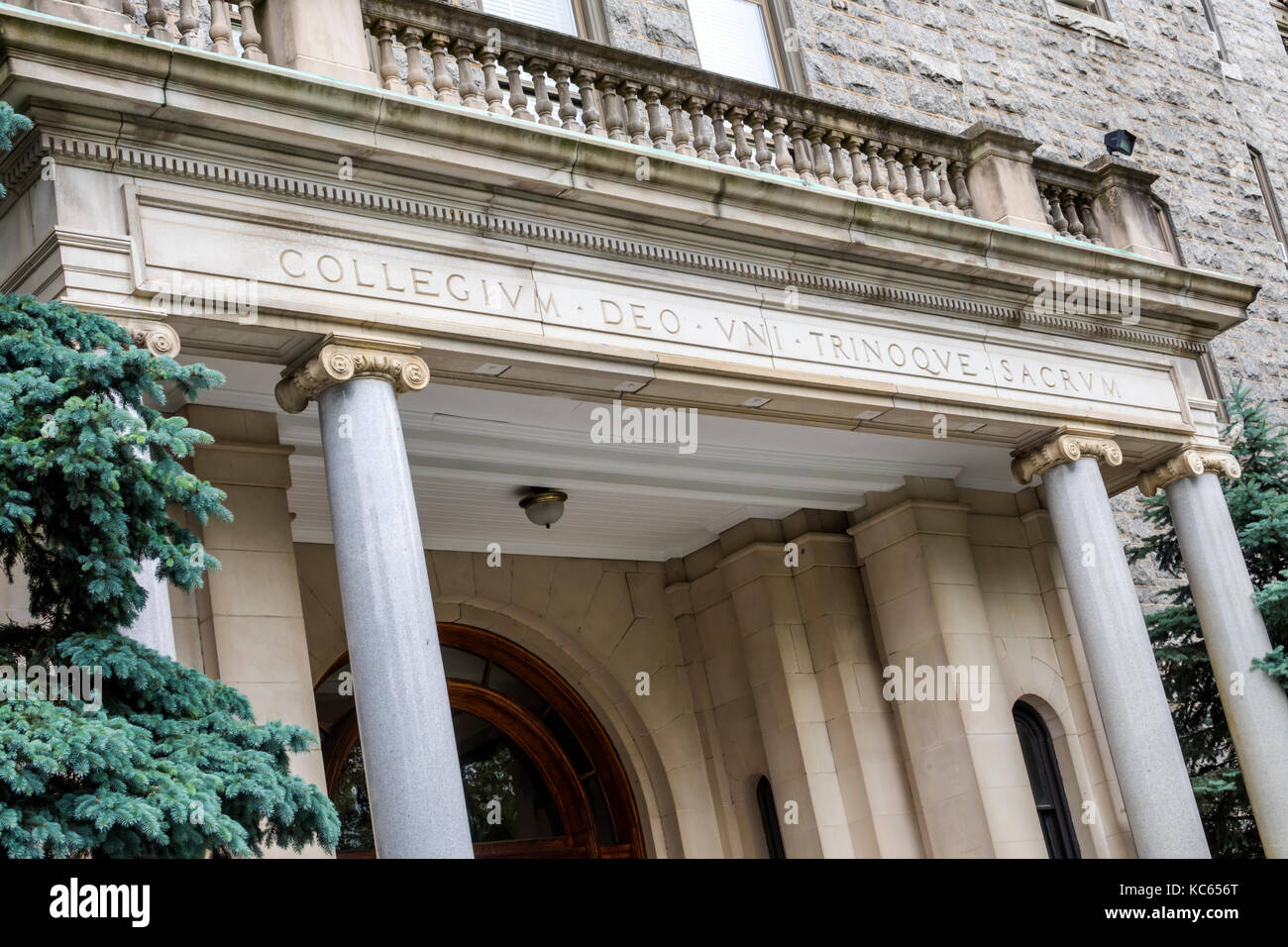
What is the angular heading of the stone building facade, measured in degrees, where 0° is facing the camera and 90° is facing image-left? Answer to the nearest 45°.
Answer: approximately 315°

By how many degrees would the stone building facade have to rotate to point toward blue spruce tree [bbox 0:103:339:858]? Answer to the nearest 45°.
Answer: approximately 45° to its right
